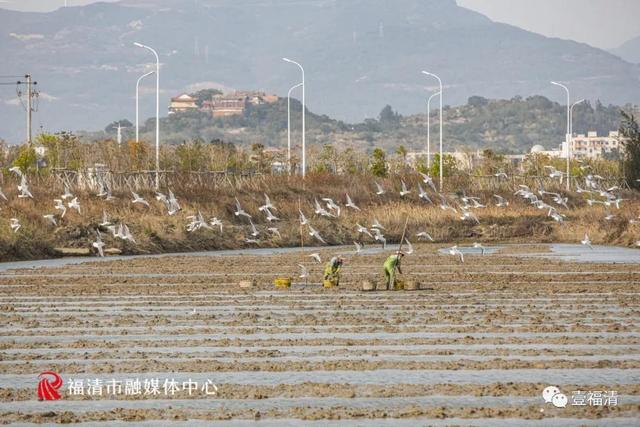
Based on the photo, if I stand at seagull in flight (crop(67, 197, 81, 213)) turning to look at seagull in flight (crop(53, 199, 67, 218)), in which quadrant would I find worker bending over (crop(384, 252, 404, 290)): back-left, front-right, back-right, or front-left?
back-left
